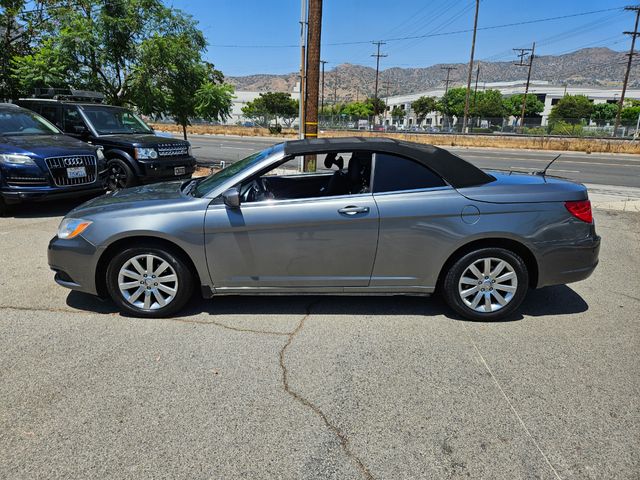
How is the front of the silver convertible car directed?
to the viewer's left

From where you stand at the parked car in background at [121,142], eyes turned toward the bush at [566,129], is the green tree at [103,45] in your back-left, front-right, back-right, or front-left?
front-left

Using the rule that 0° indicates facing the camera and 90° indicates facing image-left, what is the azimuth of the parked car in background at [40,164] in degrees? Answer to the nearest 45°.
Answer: approximately 315°

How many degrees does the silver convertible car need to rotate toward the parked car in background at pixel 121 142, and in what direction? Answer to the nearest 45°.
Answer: approximately 45° to its right

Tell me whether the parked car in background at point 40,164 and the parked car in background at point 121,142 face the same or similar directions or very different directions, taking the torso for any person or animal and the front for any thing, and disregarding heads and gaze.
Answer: same or similar directions

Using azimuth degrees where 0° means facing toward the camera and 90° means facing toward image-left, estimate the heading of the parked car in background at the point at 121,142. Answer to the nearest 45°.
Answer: approximately 315°

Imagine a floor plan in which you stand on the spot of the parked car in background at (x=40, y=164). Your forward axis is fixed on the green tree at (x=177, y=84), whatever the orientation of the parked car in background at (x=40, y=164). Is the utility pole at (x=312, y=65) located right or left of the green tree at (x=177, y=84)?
right

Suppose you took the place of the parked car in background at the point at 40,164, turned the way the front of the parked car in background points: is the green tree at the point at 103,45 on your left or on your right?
on your left

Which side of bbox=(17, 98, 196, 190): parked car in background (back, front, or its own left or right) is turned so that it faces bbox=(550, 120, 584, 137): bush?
left

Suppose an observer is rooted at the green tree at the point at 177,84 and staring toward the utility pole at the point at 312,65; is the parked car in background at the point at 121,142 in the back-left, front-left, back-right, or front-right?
front-right

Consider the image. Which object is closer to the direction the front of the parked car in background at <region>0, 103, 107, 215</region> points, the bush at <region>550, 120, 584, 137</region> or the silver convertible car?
the silver convertible car

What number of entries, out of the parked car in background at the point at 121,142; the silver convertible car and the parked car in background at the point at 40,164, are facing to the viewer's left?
1

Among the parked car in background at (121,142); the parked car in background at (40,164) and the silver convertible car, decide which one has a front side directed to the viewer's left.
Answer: the silver convertible car

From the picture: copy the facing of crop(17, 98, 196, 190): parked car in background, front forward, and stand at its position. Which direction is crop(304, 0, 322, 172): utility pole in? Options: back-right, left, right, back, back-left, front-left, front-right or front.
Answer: front-left

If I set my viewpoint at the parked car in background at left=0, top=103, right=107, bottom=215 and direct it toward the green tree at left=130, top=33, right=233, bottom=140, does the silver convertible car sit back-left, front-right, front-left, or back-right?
back-right

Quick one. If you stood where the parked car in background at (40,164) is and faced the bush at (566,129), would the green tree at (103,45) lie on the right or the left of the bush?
left

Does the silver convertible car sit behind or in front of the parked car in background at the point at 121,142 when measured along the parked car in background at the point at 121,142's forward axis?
in front
